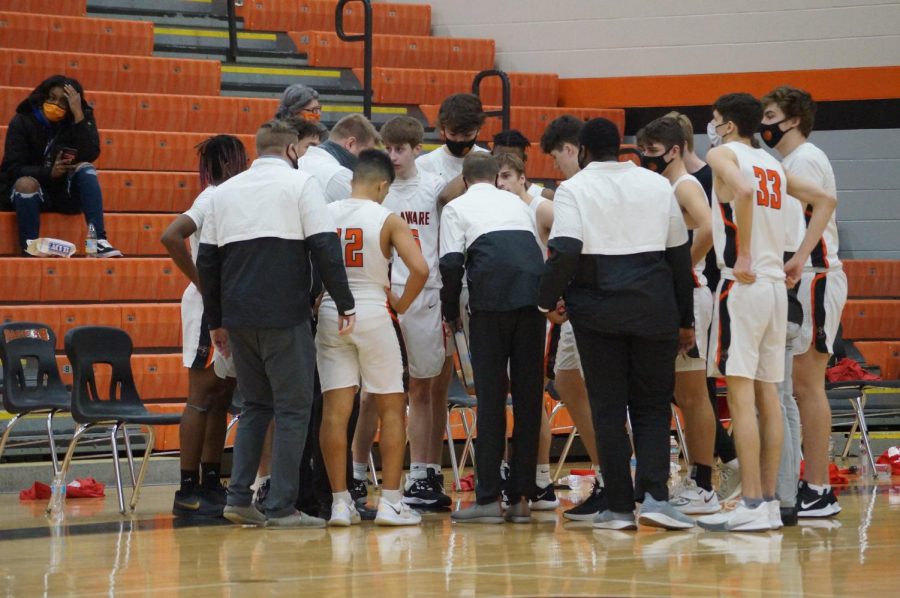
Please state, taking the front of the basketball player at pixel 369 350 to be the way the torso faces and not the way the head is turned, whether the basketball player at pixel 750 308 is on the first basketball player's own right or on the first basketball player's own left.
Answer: on the first basketball player's own right

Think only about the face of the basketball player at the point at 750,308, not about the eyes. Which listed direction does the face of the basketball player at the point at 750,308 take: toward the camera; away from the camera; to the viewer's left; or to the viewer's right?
to the viewer's left

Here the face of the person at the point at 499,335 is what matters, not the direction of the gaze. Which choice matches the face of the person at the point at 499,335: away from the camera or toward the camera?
away from the camera

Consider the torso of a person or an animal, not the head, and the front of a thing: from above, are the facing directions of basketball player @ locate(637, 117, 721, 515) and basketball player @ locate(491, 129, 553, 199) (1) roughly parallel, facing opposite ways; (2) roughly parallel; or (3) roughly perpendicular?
roughly perpendicular

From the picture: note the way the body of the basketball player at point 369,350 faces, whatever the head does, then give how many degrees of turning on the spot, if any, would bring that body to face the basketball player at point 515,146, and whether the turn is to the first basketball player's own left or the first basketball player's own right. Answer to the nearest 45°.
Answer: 0° — they already face them

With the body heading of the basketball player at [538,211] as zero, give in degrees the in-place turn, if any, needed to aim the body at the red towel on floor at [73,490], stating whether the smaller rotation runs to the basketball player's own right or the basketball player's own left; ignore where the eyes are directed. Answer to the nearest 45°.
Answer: approximately 45° to the basketball player's own right

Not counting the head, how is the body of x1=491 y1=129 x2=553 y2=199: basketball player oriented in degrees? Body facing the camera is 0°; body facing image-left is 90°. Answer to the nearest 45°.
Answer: approximately 0°

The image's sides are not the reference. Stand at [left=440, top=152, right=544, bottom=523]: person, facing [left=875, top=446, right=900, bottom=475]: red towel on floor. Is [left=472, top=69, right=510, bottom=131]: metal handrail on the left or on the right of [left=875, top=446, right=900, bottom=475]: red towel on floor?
left

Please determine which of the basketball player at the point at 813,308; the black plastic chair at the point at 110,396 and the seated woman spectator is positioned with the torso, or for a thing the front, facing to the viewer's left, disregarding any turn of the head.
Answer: the basketball player

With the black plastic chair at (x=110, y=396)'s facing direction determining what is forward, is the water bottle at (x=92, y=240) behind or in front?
behind

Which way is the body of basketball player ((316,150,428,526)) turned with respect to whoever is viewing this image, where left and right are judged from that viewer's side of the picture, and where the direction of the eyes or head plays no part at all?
facing away from the viewer and to the right of the viewer

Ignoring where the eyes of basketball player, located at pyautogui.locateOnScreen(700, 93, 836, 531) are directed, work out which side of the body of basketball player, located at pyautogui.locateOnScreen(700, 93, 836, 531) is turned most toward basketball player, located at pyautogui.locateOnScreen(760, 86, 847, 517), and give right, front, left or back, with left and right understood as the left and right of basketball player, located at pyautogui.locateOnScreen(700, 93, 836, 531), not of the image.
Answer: right

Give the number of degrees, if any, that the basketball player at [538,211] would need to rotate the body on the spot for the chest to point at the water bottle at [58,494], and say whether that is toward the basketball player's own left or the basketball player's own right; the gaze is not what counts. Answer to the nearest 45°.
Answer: approximately 45° to the basketball player's own right
